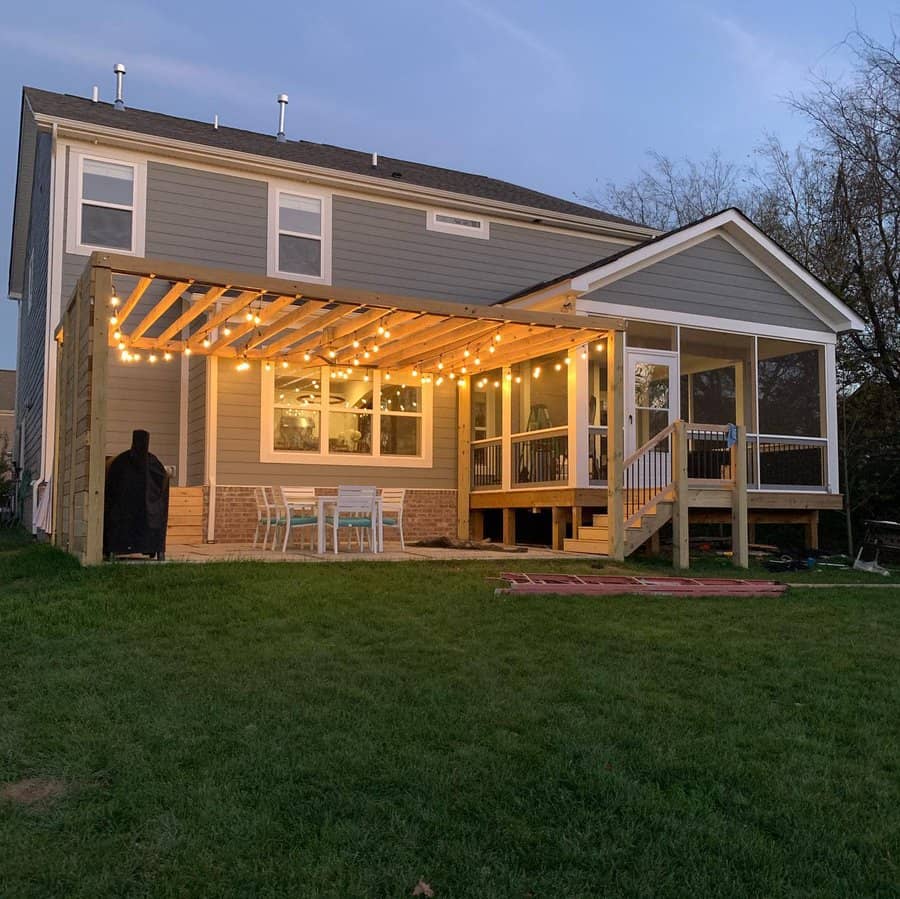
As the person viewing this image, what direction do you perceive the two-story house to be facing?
facing away from the viewer and to the left of the viewer

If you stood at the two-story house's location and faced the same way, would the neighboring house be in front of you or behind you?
in front

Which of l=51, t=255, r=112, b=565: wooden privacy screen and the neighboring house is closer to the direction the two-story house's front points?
the neighboring house

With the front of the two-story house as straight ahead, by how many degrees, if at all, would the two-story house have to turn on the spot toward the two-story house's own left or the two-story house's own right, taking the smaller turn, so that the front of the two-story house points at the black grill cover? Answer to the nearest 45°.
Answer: approximately 90° to the two-story house's own left

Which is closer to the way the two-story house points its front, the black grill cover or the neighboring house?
the neighboring house
